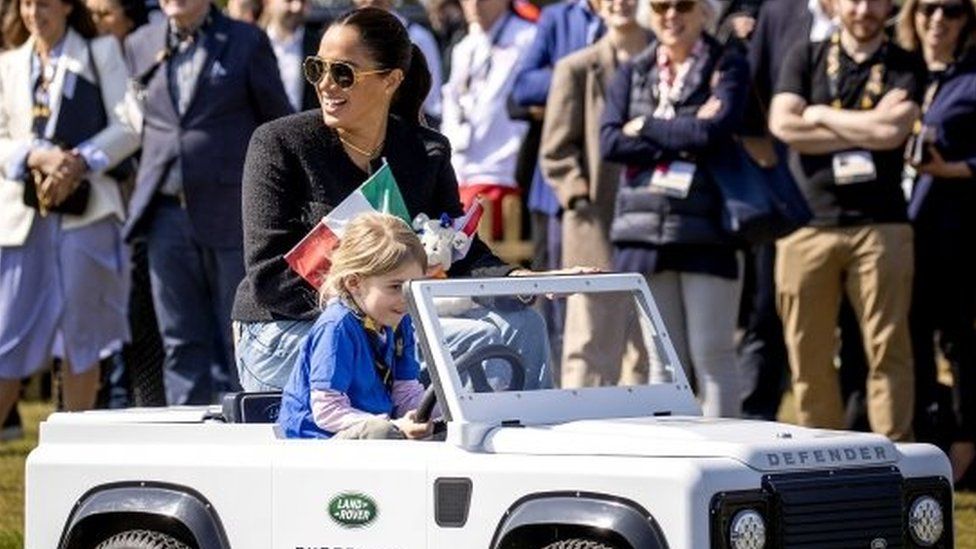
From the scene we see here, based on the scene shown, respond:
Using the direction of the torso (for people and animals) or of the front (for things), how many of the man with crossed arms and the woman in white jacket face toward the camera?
2

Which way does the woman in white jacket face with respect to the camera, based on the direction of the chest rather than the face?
toward the camera

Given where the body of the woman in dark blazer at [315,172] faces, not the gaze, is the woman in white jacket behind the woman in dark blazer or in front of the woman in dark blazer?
behind

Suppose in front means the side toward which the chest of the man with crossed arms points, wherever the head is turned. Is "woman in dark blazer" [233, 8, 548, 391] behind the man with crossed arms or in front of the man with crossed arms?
in front

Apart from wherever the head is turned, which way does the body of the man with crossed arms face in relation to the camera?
toward the camera

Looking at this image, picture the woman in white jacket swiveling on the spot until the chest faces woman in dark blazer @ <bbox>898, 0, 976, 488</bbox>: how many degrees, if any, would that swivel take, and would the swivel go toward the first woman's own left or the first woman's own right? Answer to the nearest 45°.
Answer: approximately 90° to the first woman's own left

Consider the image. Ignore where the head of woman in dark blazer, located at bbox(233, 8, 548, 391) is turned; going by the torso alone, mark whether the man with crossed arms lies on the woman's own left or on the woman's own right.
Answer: on the woman's own left
